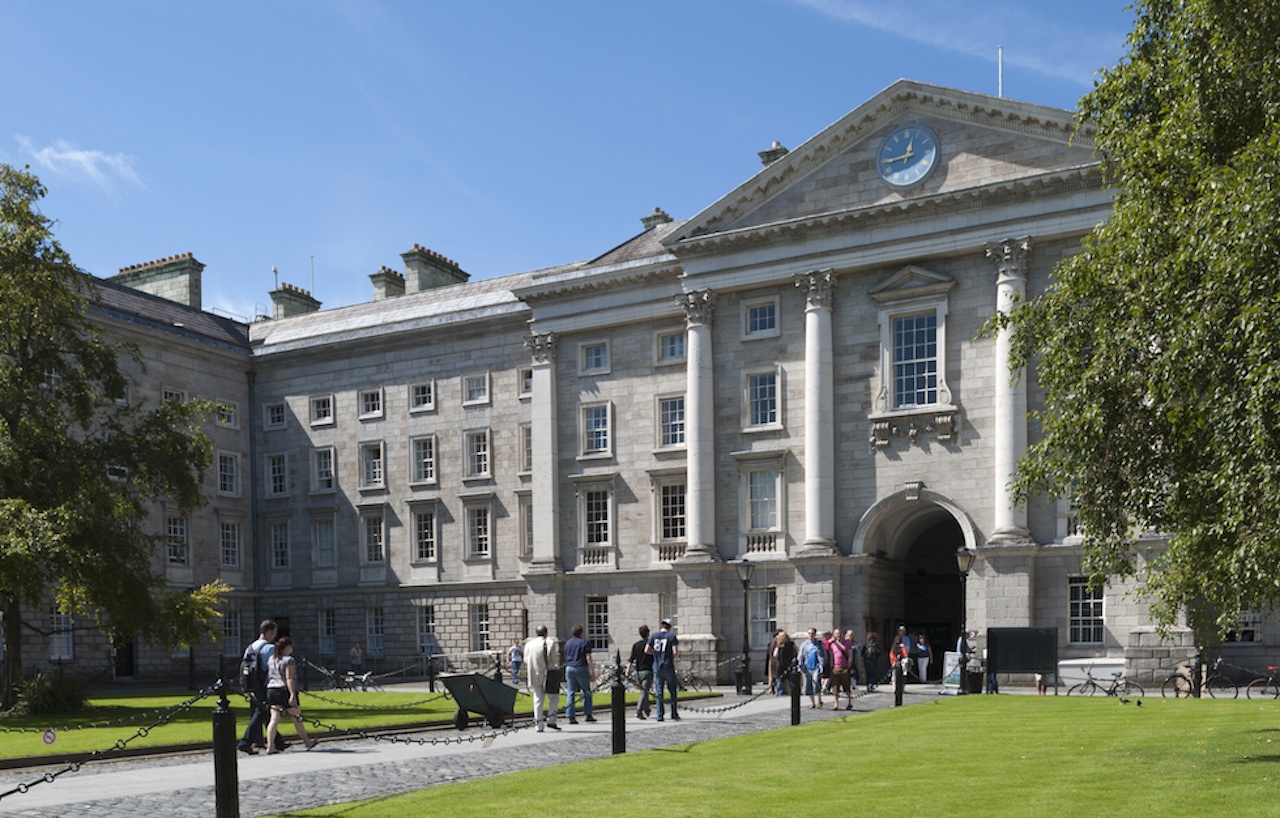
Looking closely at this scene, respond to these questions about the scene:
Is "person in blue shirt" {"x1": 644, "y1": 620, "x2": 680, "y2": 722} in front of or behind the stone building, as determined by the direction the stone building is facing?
in front

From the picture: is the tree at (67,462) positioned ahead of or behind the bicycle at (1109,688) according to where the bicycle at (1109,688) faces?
ahead
